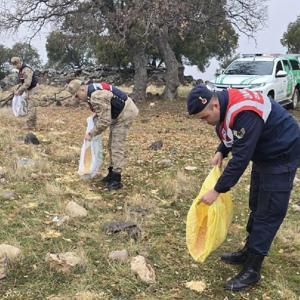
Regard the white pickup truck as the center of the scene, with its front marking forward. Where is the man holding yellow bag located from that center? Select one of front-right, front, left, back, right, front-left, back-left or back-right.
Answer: front-left

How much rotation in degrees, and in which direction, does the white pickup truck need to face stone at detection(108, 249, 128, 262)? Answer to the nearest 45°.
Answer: approximately 45° to its left

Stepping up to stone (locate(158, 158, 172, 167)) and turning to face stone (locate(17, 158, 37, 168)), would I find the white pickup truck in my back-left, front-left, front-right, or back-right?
back-right

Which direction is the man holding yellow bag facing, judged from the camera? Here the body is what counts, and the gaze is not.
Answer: to the viewer's left

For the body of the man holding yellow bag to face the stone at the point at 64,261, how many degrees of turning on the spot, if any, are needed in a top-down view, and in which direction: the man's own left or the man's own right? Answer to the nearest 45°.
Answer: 0° — they already face it

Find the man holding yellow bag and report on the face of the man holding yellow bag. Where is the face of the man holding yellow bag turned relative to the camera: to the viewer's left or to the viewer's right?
to the viewer's left

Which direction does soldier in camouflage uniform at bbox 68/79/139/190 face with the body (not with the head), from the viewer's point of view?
to the viewer's left

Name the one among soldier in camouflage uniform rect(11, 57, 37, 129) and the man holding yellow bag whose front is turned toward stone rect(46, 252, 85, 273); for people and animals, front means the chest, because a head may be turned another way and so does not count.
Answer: the man holding yellow bag

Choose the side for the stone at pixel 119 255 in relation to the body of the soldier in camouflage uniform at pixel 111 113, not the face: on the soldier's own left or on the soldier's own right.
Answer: on the soldier's own left
